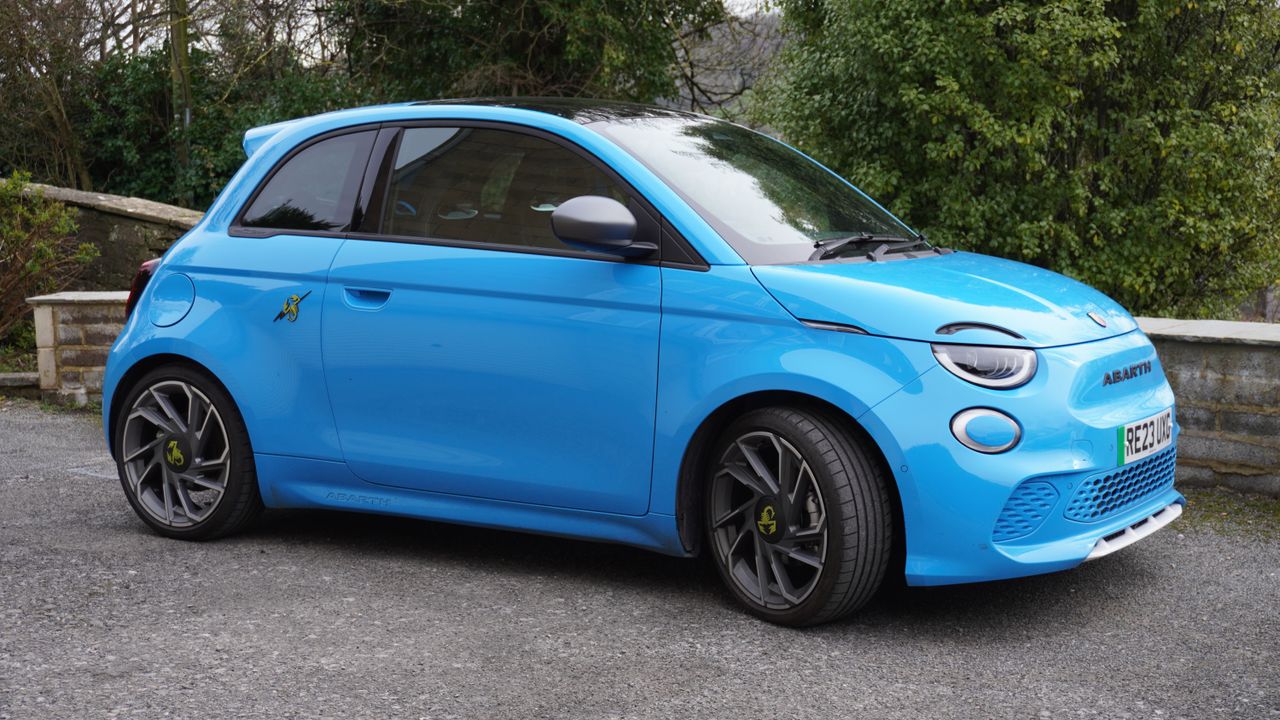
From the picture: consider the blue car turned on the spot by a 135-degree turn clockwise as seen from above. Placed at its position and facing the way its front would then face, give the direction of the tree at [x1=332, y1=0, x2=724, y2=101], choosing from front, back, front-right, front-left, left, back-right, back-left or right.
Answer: right

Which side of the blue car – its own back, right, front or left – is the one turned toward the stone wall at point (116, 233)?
back

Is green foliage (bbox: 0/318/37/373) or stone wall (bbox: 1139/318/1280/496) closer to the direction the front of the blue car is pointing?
the stone wall

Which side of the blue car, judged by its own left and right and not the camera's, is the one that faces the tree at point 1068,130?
left

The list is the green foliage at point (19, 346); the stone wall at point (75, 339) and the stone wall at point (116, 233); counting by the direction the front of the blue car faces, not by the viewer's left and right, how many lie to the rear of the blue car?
3

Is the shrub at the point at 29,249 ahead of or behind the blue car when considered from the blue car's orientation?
behind

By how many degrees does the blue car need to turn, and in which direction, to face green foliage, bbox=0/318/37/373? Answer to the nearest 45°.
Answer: approximately 180°

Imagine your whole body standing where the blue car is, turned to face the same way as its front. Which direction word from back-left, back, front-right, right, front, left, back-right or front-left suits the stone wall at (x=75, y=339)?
back

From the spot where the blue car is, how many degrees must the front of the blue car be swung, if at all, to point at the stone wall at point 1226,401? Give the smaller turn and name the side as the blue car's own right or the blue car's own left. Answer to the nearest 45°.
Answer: approximately 90° to the blue car's own left

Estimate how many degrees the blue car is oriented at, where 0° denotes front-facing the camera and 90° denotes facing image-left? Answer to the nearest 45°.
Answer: approximately 315°

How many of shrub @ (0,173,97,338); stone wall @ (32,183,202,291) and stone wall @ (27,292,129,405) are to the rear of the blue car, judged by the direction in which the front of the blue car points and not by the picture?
3
